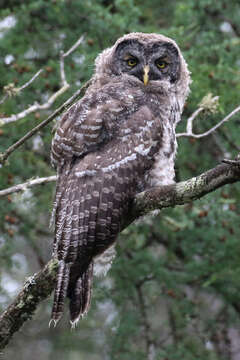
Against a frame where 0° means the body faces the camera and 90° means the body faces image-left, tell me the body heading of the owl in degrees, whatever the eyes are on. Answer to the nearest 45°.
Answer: approximately 225°
